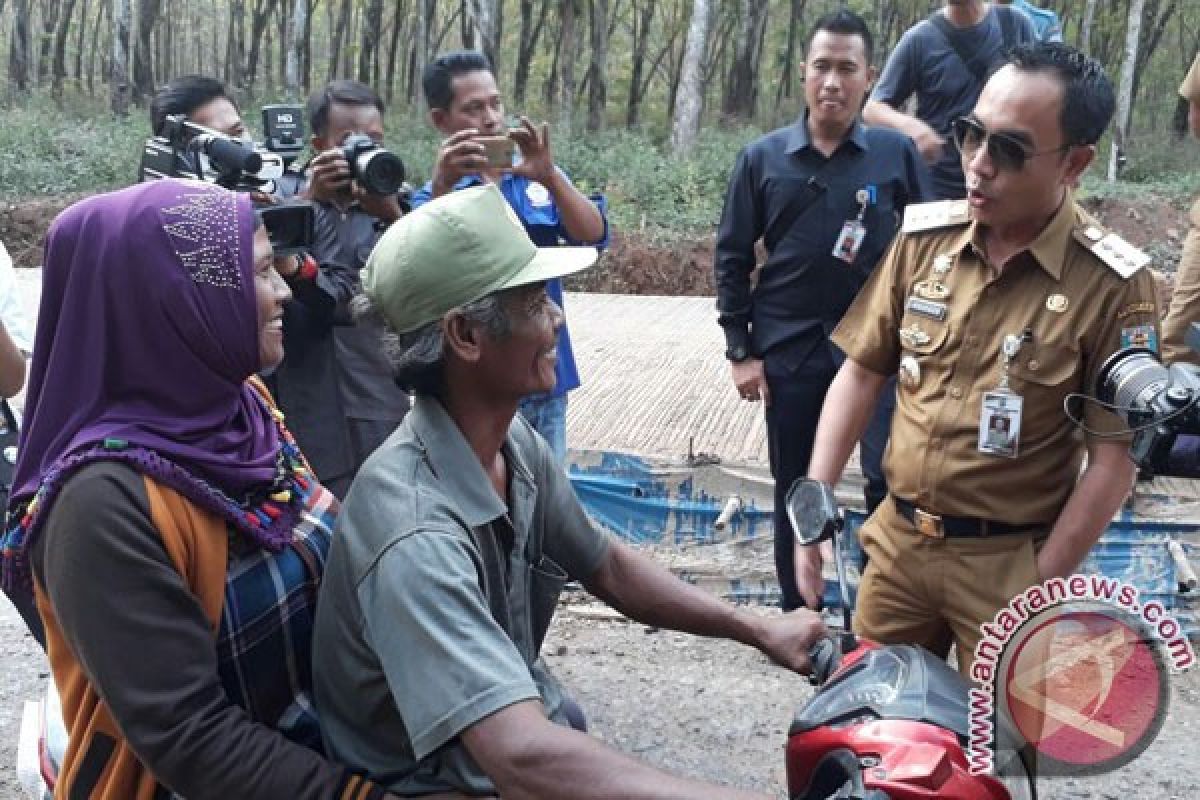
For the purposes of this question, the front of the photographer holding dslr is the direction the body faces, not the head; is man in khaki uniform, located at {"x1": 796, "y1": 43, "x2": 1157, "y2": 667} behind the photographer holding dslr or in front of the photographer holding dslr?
in front

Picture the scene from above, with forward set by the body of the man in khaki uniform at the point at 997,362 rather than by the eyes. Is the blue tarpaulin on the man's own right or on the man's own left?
on the man's own right

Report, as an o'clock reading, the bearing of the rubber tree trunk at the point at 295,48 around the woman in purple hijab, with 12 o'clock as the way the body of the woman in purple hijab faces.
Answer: The rubber tree trunk is roughly at 9 o'clock from the woman in purple hijab.

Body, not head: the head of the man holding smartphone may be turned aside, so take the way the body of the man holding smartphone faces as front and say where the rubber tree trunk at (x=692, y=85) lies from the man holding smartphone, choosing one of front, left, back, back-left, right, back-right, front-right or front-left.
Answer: back-left

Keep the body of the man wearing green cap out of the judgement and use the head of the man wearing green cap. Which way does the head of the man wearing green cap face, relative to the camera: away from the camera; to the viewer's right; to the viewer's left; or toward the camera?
to the viewer's right

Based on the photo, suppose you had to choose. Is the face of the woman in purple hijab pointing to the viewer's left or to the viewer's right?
to the viewer's right

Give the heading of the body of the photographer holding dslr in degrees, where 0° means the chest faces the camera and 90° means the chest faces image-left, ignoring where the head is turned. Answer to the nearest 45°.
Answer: approximately 315°

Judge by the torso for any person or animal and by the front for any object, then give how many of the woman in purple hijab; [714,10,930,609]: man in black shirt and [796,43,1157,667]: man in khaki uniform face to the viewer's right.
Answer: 1

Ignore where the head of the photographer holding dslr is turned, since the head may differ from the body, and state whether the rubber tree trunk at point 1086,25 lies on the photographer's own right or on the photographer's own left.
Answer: on the photographer's own left

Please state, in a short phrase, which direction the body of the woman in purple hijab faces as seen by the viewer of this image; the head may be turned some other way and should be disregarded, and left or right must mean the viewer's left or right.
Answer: facing to the right of the viewer

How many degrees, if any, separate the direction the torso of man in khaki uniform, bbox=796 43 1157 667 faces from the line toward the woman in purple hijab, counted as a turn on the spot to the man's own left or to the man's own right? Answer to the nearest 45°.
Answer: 0° — they already face them
